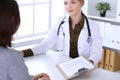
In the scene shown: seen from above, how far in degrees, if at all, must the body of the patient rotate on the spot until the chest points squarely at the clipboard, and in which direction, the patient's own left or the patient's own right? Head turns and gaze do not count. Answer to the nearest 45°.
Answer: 0° — they already face it

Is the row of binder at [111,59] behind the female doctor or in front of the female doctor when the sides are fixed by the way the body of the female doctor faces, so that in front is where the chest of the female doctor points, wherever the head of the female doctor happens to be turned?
behind

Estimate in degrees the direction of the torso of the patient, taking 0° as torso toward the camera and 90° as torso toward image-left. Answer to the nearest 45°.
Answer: approximately 225°

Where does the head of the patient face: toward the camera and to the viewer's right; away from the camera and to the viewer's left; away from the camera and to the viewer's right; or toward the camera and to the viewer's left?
away from the camera and to the viewer's right

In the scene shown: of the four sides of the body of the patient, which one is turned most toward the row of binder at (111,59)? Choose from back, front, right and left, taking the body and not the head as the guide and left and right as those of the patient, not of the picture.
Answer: front
